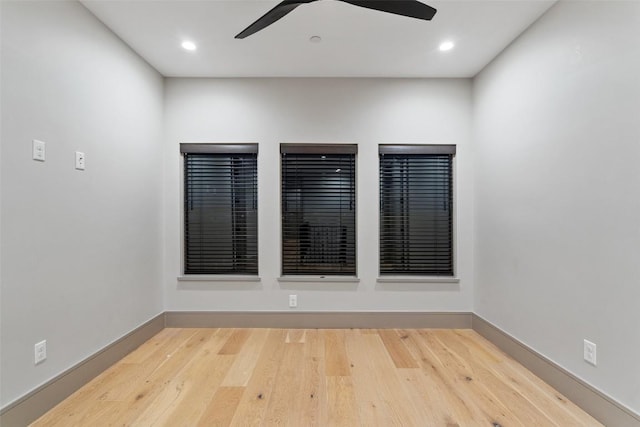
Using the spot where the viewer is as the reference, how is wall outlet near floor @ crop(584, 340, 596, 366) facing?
facing the viewer and to the left of the viewer

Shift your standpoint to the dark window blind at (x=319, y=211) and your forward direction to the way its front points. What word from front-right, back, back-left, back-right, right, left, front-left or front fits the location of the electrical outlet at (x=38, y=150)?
front-right

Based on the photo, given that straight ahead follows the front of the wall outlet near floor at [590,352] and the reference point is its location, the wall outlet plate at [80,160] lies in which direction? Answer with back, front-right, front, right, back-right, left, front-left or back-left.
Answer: front

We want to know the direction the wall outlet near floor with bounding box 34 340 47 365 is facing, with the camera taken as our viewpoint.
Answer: facing the viewer and to the right of the viewer

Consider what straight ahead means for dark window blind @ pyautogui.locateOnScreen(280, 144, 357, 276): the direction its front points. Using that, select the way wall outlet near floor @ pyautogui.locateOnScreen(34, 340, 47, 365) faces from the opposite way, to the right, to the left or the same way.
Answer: to the left

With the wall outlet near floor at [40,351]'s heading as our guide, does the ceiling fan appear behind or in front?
in front

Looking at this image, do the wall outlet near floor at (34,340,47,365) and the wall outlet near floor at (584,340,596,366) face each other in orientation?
yes

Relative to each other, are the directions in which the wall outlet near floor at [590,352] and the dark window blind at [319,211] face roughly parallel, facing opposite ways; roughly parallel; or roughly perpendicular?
roughly perpendicular

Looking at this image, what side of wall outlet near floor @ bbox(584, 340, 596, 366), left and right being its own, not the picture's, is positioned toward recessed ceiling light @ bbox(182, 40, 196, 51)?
front

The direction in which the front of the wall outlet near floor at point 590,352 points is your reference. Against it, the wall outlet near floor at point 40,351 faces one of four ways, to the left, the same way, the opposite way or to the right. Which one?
the opposite way

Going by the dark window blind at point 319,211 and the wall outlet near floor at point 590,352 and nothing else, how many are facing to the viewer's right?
0

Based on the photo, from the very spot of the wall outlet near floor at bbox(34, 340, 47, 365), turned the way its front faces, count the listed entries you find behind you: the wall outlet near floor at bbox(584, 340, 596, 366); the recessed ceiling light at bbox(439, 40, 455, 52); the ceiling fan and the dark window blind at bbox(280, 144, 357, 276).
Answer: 0

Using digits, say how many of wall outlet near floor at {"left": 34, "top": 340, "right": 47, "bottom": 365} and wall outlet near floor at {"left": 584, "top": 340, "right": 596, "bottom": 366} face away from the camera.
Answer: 0

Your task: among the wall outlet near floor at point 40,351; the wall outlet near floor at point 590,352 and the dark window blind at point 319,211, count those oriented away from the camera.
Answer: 0

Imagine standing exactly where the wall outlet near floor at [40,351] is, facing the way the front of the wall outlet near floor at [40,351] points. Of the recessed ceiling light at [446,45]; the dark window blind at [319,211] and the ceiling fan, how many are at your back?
0

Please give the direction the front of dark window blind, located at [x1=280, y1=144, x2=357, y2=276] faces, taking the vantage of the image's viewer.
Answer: facing the viewer

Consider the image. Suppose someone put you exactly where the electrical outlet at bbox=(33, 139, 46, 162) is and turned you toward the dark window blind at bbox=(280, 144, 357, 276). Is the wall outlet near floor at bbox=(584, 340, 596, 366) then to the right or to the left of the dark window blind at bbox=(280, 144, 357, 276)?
right

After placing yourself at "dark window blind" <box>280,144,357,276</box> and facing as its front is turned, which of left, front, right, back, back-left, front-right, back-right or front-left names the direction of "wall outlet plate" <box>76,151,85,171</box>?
front-right
